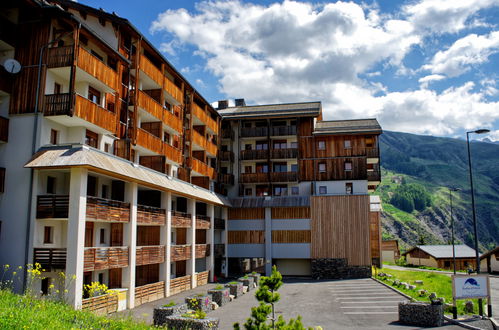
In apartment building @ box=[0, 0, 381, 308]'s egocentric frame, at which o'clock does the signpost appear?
The signpost is roughly at 11 o'clock from the apartment building.

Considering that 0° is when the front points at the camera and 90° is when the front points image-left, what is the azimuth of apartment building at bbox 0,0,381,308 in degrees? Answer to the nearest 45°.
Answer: approximately 315°

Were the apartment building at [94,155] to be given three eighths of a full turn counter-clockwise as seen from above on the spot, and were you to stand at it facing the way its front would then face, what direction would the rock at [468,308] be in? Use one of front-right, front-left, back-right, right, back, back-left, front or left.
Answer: right
